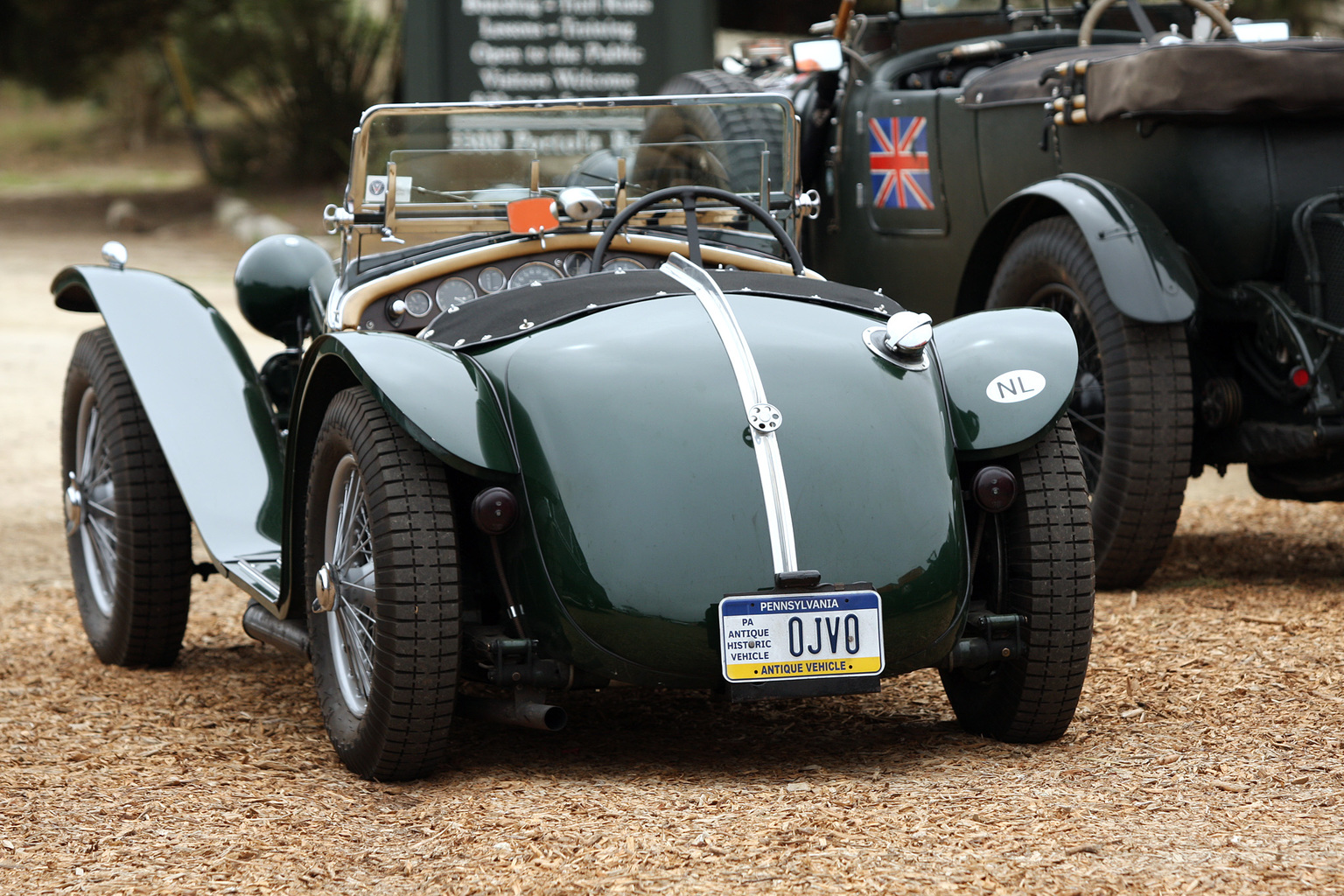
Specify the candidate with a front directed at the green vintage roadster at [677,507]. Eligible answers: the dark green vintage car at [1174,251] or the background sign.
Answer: the background sign

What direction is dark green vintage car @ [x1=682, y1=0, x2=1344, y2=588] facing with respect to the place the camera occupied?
facing away from the viewer and to the left of the viewer

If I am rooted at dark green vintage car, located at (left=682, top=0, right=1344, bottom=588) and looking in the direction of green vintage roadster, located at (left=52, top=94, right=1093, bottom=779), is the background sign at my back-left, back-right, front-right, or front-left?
back-right

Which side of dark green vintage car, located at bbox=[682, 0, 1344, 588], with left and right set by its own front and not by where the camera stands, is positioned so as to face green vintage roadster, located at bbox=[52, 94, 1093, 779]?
left

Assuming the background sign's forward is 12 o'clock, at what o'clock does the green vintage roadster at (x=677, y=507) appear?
The green vintage roadster is roughly at 12 o'clock from the background sign.

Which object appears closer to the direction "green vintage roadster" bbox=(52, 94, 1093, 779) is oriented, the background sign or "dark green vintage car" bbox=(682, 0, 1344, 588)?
the background sign

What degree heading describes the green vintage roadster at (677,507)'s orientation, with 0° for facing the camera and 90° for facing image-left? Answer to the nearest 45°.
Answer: approximately 135°

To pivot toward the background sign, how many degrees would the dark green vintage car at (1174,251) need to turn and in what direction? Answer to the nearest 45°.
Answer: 0° — it already faces it

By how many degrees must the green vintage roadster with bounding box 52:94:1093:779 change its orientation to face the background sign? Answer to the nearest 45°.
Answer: approximately 45° to its right

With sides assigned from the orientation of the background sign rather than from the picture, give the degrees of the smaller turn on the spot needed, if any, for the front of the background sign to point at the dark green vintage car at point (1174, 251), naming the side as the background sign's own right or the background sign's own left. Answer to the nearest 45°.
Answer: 0° — it already faces it

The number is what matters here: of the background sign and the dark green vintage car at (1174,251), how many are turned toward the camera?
1
